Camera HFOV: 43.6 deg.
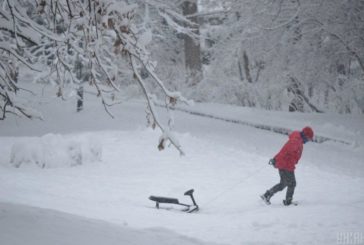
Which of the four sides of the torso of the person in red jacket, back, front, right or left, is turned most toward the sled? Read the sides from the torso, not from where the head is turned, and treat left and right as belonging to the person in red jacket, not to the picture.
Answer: back

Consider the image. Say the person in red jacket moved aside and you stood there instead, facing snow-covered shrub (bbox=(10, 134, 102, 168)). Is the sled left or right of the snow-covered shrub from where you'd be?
left

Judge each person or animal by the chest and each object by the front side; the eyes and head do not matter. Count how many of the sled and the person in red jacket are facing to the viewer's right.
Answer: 2

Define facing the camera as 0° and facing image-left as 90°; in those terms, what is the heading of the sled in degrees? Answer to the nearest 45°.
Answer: approximately 270°

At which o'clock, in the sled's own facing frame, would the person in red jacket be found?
The person in red jacket is roughly at 12 o'clock from the sled.

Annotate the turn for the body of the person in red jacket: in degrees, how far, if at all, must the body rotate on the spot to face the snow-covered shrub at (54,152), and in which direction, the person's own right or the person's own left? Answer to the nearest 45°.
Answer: approximately 180°

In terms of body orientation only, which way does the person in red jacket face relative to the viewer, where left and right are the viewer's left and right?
facing to the right of the viewer

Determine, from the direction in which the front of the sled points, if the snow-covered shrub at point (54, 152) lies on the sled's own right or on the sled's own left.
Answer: on the sled's own left

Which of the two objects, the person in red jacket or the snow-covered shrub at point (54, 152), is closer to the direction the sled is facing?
the person in red jacket
